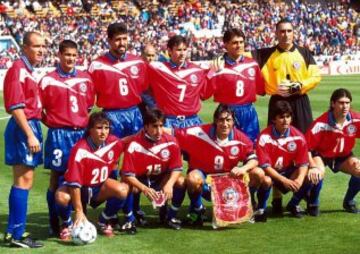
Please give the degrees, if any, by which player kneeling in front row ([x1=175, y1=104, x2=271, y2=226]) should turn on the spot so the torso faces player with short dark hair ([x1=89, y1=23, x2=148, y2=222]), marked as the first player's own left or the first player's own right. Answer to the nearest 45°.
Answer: approximately 90° to the first player's own right

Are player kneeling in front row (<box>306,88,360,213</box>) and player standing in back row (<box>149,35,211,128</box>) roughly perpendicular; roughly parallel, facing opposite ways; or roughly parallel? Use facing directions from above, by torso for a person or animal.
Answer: roughly parallel

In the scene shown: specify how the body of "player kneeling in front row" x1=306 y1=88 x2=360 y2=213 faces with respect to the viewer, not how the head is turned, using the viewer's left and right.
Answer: facing the viewer

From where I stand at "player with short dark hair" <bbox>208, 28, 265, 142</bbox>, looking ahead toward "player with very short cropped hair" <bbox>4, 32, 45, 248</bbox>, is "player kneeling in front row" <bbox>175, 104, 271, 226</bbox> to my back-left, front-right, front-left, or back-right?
front-left

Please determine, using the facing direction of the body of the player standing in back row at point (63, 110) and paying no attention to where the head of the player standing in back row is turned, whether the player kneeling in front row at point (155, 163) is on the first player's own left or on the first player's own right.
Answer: on the first player's own left

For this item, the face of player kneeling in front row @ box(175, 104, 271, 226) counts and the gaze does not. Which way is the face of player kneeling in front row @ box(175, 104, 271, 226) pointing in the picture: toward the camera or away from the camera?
toward the camera

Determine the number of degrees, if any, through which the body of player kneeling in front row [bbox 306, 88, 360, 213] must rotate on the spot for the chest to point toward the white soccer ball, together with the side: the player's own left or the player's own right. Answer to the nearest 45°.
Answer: approximately 45° to the player's own right

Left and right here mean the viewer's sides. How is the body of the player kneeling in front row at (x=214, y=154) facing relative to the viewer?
facing the viewer

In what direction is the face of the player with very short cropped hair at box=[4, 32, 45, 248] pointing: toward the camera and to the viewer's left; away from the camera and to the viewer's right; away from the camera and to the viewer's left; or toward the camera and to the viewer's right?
toward the camera and to the viewer's right

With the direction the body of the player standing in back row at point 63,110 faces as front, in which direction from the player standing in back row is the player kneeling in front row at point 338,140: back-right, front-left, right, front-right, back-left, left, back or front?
left

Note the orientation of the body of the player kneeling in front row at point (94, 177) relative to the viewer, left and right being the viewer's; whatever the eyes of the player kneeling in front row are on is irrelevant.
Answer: facing the viewer and to the right of the viewer

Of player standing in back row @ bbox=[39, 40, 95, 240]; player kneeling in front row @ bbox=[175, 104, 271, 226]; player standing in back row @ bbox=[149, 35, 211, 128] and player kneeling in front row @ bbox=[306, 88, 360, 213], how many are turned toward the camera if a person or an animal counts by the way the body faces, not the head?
4

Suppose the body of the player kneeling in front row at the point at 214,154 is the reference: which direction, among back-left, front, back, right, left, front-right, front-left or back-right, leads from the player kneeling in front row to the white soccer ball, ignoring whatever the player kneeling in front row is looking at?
front-right

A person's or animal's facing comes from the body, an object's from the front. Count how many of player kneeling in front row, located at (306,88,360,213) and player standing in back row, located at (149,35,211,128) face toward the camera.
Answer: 2

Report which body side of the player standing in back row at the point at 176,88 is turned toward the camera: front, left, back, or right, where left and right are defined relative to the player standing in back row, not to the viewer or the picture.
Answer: front

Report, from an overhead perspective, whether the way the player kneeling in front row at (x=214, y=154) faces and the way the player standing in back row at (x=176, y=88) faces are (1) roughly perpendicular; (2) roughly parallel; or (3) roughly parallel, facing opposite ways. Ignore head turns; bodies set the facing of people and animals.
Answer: roughly parallel

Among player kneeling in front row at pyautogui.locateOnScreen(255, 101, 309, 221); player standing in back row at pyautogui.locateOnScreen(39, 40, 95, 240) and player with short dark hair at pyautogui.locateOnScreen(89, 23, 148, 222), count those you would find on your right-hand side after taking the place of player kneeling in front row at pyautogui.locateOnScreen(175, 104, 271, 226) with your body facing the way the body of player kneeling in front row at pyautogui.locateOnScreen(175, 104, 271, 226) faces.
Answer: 2
